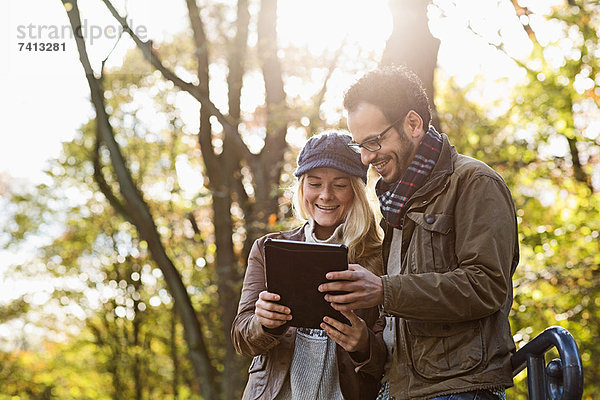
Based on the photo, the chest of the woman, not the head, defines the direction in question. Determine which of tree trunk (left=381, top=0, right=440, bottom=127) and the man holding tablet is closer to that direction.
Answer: the man holding tablet

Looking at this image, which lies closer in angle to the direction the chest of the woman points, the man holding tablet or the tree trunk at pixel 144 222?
the man holding tablet

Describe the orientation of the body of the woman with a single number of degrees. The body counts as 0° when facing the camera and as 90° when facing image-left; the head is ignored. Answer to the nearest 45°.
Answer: approximately 0°

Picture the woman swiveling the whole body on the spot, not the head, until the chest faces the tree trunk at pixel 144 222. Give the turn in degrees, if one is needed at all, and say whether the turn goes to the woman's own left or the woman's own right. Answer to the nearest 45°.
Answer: approximately 135° to the woman's own right

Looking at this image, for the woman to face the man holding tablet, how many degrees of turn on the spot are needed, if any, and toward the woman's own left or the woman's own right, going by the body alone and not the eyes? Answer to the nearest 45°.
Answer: approximately 45° to the woman's own left

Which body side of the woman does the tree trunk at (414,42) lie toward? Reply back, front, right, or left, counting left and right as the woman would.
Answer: back
